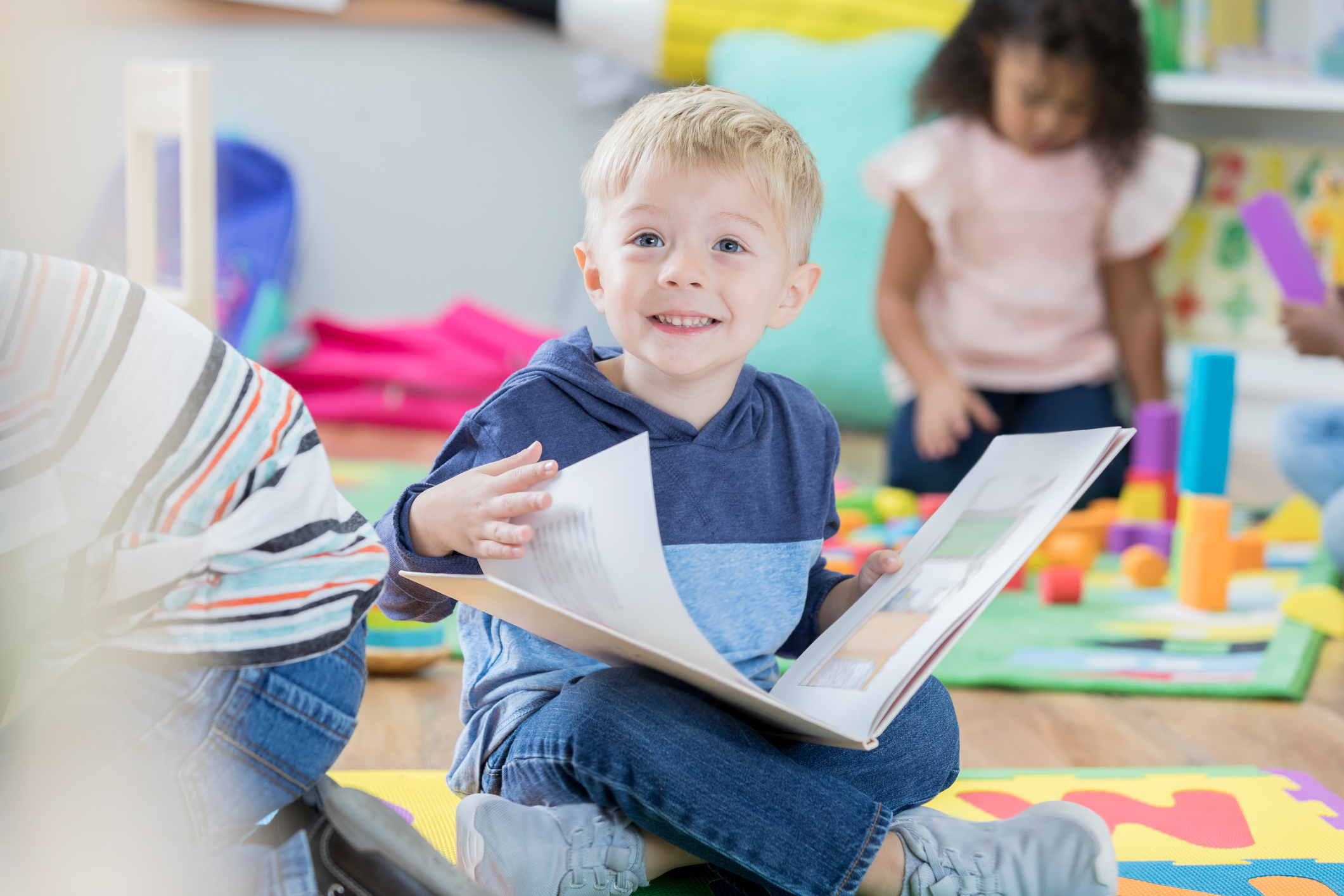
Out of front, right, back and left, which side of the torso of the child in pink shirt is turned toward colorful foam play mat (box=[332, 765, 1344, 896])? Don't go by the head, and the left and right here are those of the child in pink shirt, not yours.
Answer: front

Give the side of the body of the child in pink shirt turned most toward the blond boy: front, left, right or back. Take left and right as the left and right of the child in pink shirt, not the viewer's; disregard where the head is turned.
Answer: front

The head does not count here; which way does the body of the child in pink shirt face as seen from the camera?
toward the camera

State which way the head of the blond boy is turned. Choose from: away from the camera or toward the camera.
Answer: toward the camera

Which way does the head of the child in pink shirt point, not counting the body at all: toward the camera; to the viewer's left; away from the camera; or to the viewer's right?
toward the camera

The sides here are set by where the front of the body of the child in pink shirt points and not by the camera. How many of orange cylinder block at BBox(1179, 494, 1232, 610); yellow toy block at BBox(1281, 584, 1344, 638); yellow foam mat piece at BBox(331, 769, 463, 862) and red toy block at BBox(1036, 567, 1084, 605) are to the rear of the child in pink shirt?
0
